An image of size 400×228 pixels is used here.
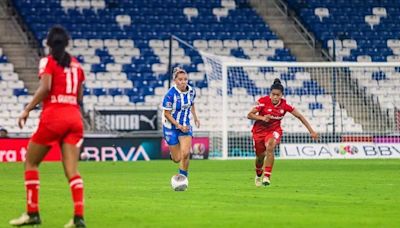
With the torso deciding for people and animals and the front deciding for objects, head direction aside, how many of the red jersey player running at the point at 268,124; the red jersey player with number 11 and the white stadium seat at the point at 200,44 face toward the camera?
2

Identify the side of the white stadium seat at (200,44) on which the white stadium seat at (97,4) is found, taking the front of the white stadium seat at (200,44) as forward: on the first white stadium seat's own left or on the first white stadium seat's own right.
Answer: on the first white stadium seat's own right

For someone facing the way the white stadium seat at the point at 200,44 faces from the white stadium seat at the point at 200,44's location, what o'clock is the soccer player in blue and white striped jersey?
The soccer player in blue and white striped jersey is roughly at 12 o'clock from the white stadium seat.

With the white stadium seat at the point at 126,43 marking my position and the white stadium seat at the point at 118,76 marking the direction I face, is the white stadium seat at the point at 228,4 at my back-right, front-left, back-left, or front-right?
back-left

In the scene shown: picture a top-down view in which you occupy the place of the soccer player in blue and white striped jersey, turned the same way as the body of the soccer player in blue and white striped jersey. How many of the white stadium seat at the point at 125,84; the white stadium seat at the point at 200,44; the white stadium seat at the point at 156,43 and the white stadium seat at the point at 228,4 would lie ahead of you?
0

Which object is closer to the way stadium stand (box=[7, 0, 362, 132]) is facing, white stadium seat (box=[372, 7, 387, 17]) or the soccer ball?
the soccer ball

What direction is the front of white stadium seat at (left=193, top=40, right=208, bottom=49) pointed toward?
toward the camera

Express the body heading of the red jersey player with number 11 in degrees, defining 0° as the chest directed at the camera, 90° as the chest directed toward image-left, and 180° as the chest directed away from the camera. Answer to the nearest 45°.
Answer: approximately 135°

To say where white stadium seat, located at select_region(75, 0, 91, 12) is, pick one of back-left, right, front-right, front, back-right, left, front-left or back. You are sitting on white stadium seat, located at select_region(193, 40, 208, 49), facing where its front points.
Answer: right

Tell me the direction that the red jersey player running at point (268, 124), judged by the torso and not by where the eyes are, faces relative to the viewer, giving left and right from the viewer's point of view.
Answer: facing the viewer

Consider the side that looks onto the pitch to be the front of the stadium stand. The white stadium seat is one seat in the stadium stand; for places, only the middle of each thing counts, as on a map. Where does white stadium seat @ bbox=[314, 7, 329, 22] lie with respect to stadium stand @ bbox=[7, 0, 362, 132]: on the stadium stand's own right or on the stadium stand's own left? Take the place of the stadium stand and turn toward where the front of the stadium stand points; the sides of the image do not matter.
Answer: on the stadium stand's own left

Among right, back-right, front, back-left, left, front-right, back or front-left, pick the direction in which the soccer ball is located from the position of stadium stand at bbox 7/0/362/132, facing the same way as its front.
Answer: front

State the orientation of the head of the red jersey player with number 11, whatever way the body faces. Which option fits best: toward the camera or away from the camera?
away from the camera

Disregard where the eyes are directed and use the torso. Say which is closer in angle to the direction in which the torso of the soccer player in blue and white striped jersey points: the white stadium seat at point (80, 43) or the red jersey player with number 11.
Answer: the red jersey player with number 11

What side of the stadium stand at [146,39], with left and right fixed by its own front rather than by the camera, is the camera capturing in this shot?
front

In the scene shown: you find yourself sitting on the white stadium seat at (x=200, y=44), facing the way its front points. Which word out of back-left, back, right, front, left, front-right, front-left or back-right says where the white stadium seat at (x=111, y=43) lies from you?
right
